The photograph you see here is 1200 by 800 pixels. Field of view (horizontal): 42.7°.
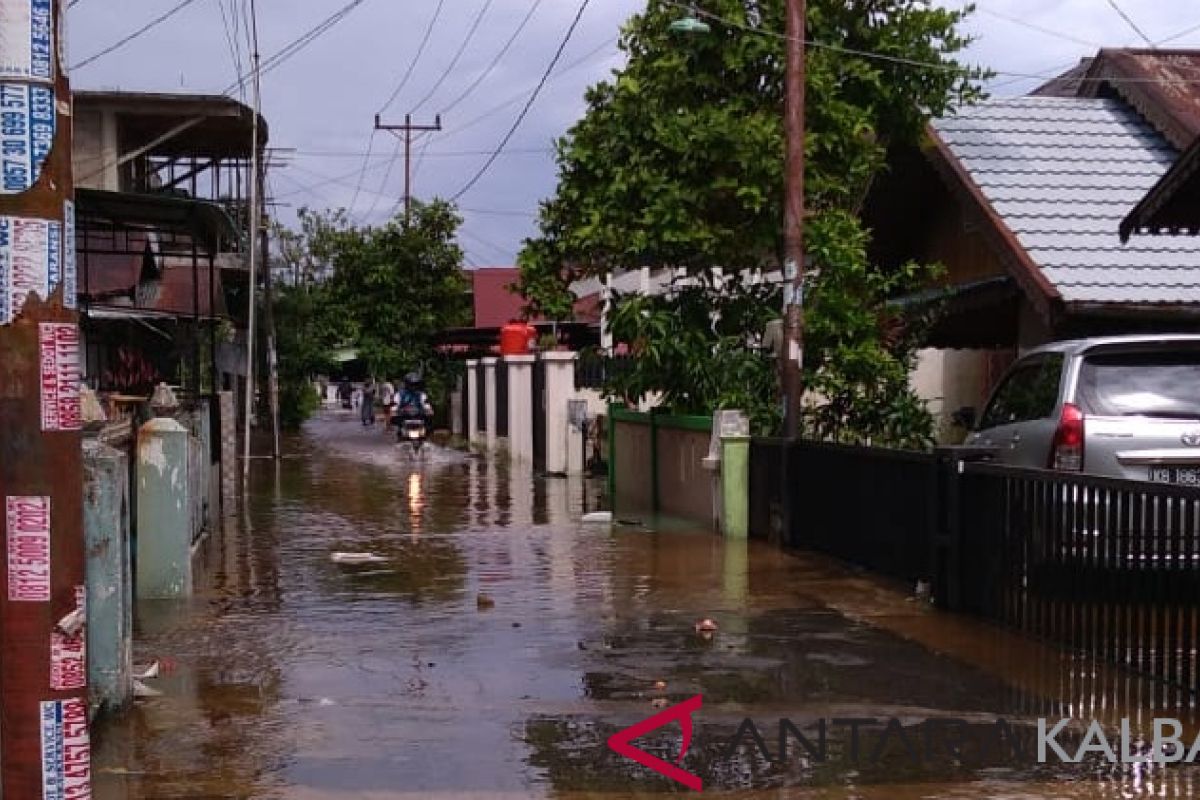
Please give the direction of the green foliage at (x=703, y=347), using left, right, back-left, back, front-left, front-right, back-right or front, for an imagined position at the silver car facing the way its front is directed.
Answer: front

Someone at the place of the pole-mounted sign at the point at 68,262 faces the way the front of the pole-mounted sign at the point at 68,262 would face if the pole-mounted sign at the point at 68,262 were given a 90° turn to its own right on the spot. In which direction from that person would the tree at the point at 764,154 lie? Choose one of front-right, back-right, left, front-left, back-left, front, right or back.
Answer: back

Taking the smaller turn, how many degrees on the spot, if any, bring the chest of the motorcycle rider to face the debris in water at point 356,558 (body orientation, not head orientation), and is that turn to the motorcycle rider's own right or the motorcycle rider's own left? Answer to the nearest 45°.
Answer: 0° — they already face it

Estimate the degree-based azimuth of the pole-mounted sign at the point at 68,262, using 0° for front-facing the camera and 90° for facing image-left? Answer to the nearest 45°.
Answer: approximately 315°

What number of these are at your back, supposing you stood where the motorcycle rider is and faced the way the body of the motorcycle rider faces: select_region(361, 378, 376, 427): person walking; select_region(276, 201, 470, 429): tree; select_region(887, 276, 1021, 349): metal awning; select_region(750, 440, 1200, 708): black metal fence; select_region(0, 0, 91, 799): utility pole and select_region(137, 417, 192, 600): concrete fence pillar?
2

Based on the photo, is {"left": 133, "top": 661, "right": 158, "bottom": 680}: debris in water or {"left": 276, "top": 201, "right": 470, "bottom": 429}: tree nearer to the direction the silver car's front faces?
the tree

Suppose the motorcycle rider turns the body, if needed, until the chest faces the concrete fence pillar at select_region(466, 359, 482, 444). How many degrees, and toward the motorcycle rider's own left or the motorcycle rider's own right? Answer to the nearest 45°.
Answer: approximately 135° to the motorcycle rider's own left

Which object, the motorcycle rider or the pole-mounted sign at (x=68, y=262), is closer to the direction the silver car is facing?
the motorcycle rider

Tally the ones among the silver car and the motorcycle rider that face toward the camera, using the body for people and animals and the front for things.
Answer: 1

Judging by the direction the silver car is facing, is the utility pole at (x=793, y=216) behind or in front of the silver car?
in front

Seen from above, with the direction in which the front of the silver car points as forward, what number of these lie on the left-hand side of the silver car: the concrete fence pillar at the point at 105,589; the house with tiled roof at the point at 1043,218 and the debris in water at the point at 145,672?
2

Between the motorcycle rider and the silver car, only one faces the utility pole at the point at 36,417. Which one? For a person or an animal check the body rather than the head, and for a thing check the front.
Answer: the motorcycle rider

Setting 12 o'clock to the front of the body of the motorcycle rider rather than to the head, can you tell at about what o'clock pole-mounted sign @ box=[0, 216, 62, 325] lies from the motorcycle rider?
The pole-mounted sign is roughly at 12 o'clock from the motorcycle rider.

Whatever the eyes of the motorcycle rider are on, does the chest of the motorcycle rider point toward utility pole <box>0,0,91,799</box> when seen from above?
yes

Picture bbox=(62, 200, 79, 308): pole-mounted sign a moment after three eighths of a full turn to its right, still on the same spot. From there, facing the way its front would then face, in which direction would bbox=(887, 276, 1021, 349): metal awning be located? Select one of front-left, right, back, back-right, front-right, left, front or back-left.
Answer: back-right

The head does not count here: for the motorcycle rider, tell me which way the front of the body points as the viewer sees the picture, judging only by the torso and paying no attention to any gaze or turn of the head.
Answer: toward the camera

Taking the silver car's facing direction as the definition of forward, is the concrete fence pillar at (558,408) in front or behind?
in front
